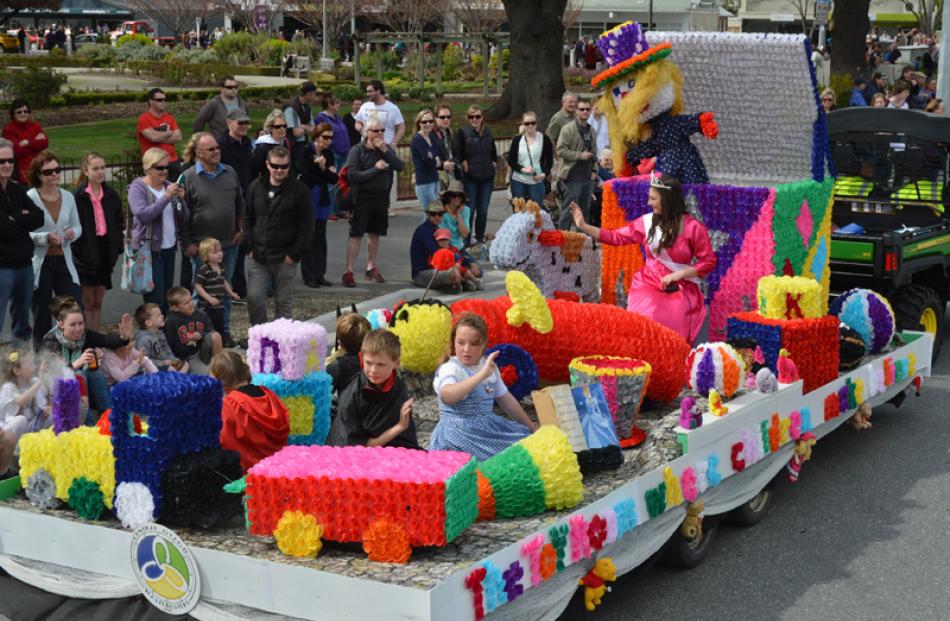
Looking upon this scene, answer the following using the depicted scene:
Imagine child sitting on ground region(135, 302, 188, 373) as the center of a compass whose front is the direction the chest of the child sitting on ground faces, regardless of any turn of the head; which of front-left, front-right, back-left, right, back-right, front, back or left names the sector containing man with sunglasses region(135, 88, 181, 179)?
back-left

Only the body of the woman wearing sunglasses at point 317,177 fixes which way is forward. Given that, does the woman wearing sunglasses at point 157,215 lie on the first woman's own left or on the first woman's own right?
on the first woman's own right

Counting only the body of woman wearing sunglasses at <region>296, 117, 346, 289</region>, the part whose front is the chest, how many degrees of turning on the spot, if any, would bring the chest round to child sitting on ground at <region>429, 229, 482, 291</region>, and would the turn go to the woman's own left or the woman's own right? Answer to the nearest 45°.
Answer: approximately 45° to the woman's own left

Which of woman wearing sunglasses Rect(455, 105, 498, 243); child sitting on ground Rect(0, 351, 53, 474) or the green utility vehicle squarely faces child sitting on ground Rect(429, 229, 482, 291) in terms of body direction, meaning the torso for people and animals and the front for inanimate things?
the woman wearing sunglasses
